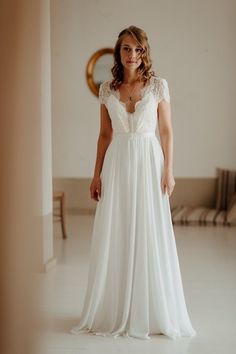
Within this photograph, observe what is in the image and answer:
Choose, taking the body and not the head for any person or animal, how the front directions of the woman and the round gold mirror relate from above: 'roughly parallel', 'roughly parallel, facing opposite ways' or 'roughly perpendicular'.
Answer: roughly parallel

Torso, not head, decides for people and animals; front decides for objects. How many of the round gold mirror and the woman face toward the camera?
2

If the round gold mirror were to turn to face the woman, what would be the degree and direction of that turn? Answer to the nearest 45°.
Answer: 0° — it already faces them

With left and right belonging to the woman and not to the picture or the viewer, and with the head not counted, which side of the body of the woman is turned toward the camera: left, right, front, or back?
front

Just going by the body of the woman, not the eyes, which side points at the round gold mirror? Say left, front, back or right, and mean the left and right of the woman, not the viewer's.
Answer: back

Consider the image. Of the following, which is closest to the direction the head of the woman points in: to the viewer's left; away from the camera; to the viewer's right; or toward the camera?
toward the camera

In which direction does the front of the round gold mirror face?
toward the camera
